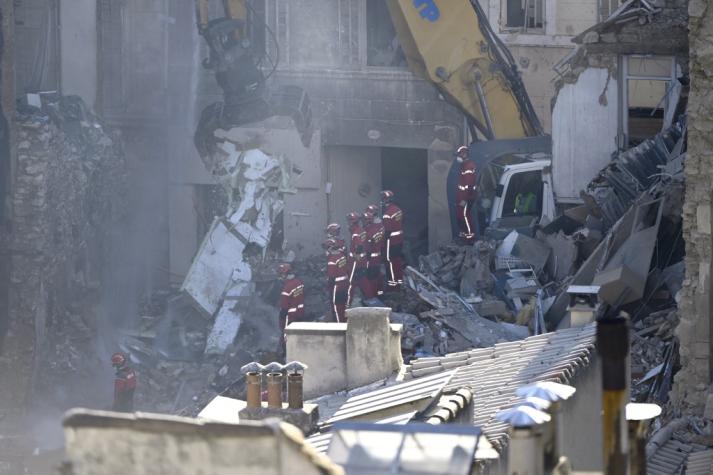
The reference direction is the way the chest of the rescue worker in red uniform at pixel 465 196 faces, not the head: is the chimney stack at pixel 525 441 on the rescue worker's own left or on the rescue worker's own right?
on the rescue worker's own left

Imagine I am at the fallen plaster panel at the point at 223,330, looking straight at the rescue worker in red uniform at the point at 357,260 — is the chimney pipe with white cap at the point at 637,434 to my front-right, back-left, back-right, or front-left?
front-right

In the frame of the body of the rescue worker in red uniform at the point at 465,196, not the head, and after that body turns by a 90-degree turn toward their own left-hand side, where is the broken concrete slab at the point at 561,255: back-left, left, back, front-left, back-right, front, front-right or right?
front-left
